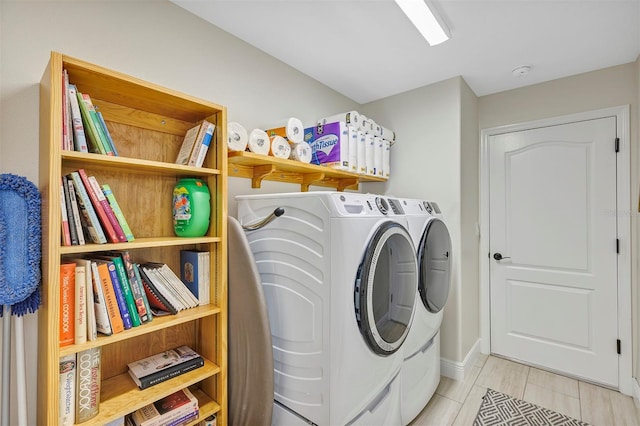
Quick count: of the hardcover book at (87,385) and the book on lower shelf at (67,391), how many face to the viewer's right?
2

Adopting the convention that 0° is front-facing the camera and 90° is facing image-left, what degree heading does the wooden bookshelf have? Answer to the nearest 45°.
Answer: approximately 315°

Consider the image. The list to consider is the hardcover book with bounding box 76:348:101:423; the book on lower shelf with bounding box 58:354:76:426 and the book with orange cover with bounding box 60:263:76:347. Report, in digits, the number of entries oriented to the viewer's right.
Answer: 3

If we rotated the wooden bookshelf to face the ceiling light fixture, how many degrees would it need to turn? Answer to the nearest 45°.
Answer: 0° — it already faces it

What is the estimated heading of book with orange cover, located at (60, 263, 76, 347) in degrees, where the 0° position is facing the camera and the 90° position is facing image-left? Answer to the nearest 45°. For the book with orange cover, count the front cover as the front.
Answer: approximately 270°

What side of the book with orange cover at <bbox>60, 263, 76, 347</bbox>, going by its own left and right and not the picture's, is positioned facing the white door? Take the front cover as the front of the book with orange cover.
front

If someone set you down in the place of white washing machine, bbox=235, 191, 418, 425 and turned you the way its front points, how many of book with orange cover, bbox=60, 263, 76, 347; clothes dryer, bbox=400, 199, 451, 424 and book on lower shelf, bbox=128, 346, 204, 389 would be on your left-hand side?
1

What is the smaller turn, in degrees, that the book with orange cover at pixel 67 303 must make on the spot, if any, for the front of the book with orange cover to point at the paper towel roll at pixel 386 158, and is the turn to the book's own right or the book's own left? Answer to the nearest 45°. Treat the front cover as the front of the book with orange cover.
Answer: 0° — it already faces it

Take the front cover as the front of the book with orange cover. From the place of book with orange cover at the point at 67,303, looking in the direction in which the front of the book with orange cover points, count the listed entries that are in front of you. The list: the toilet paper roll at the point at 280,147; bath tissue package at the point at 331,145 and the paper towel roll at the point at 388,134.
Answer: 3

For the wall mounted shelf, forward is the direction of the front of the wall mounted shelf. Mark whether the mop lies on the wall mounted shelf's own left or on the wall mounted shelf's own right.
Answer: on the wall mounted shelf's own right

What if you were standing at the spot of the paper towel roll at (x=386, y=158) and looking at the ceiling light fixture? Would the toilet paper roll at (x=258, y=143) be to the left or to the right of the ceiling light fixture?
right

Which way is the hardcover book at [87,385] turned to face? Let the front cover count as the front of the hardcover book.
to the viewer's right

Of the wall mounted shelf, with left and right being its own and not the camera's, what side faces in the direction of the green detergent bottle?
right

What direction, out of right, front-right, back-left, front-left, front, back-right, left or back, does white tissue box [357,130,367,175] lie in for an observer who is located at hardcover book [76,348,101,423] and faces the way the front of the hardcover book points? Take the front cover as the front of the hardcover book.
front
